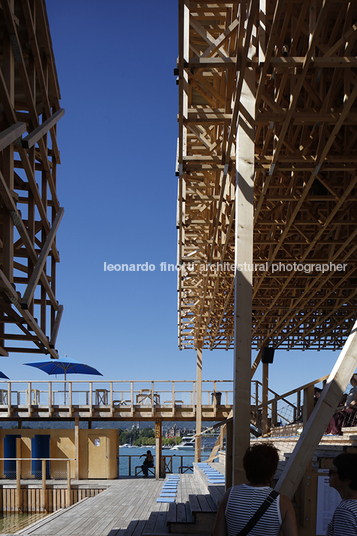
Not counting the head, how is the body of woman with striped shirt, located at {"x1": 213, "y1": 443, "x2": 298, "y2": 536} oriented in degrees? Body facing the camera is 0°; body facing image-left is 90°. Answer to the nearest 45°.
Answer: approximately 180°

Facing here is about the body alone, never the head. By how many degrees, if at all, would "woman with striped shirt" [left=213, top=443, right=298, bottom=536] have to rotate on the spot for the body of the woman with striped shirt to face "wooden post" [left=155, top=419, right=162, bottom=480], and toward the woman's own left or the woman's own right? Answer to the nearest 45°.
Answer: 0° — they already face it

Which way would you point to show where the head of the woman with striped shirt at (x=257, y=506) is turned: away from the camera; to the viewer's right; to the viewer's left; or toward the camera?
away from the camera
